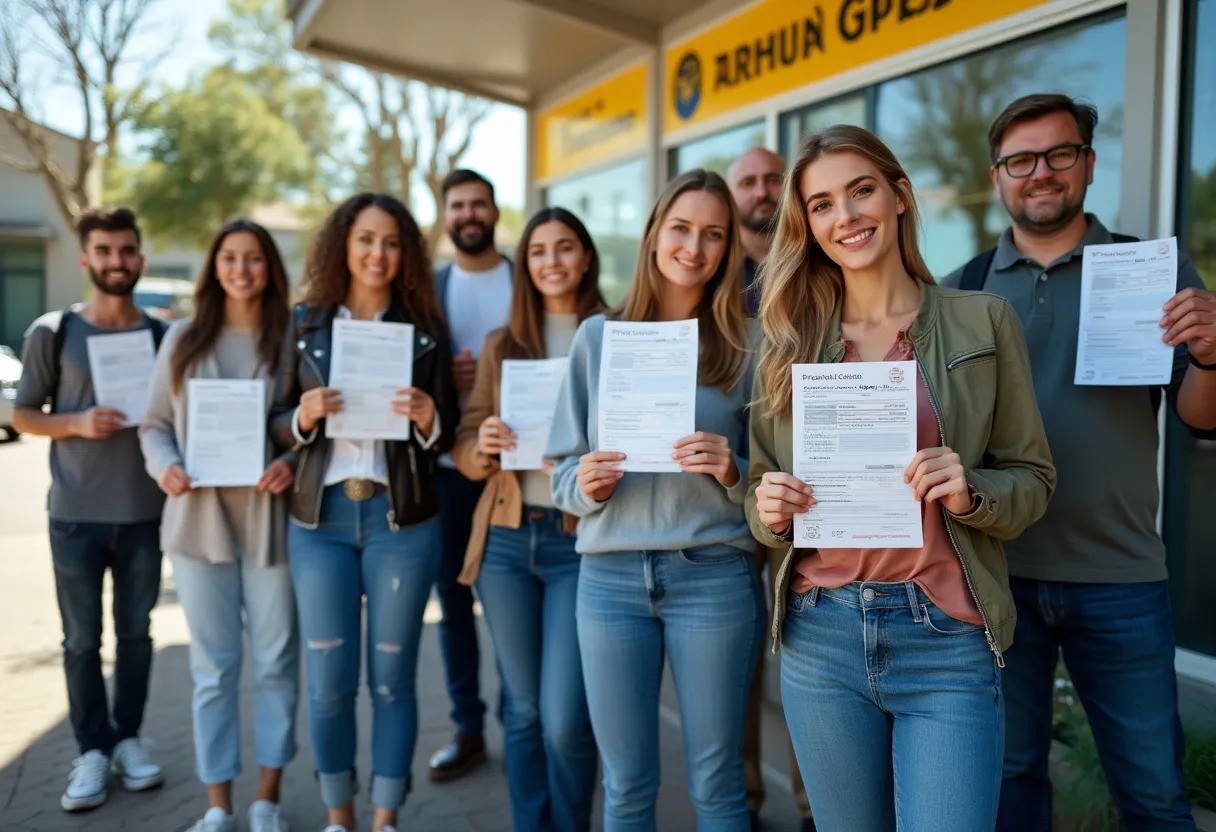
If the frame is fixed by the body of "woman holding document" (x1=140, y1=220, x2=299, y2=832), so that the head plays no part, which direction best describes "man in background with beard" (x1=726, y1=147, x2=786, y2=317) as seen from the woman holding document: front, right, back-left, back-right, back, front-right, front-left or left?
left

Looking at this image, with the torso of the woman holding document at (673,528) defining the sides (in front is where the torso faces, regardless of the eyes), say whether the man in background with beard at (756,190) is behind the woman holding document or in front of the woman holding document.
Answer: behind

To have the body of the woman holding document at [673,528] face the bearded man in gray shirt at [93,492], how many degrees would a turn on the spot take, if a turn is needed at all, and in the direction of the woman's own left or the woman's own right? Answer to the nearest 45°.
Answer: approximately 135° to the woman's own right

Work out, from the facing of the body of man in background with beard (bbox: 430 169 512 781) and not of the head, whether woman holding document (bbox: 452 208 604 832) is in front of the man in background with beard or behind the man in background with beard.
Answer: in front

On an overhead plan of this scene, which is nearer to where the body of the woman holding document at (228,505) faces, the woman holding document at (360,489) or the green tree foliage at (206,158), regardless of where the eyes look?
the woman holding document

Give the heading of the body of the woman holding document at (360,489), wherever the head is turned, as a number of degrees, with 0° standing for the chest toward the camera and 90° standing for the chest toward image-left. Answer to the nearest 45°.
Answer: approximately 0°

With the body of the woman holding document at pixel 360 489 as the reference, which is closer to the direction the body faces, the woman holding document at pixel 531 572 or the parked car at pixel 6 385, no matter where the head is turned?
the woman holding document

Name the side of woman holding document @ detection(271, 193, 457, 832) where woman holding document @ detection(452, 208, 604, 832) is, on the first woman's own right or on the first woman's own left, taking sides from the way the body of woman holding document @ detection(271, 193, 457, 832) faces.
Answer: on the first woman's own left

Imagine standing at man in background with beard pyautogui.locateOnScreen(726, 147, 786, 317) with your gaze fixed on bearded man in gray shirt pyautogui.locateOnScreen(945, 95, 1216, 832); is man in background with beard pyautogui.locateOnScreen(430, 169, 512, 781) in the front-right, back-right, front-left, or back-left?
back-right

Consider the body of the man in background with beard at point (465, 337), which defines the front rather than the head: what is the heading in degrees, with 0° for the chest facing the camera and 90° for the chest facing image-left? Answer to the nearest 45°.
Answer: approximately 0°
